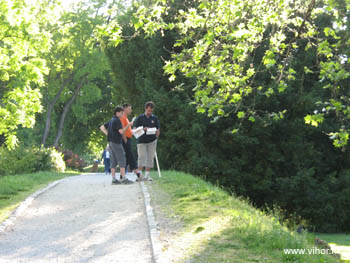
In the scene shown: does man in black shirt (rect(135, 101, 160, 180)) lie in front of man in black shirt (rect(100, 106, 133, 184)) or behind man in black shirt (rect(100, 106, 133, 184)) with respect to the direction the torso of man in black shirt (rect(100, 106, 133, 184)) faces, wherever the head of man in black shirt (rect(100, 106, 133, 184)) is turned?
in front

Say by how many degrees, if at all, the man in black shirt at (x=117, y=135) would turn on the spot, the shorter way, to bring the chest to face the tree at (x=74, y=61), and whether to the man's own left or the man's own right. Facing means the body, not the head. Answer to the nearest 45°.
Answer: approximately 90° to the man's own left

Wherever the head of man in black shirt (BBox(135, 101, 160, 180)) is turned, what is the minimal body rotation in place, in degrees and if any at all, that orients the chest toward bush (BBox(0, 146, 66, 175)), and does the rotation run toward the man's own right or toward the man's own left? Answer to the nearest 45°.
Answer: approximately 135° to the man's own right

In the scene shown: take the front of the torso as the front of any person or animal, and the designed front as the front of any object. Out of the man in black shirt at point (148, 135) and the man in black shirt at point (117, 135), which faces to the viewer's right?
the man in black shirt at point (117, 135)

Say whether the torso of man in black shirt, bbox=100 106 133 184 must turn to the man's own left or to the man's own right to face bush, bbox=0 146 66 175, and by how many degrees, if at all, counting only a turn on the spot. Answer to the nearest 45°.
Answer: approximately 135° to the man's own left

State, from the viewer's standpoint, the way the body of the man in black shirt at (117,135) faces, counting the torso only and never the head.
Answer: to the viewer's right

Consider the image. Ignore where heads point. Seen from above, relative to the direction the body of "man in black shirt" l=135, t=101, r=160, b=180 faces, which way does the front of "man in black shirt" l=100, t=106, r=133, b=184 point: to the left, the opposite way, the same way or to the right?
to the left

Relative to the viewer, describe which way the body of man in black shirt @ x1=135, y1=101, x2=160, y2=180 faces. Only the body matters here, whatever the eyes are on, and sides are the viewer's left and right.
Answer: facing the viewer
